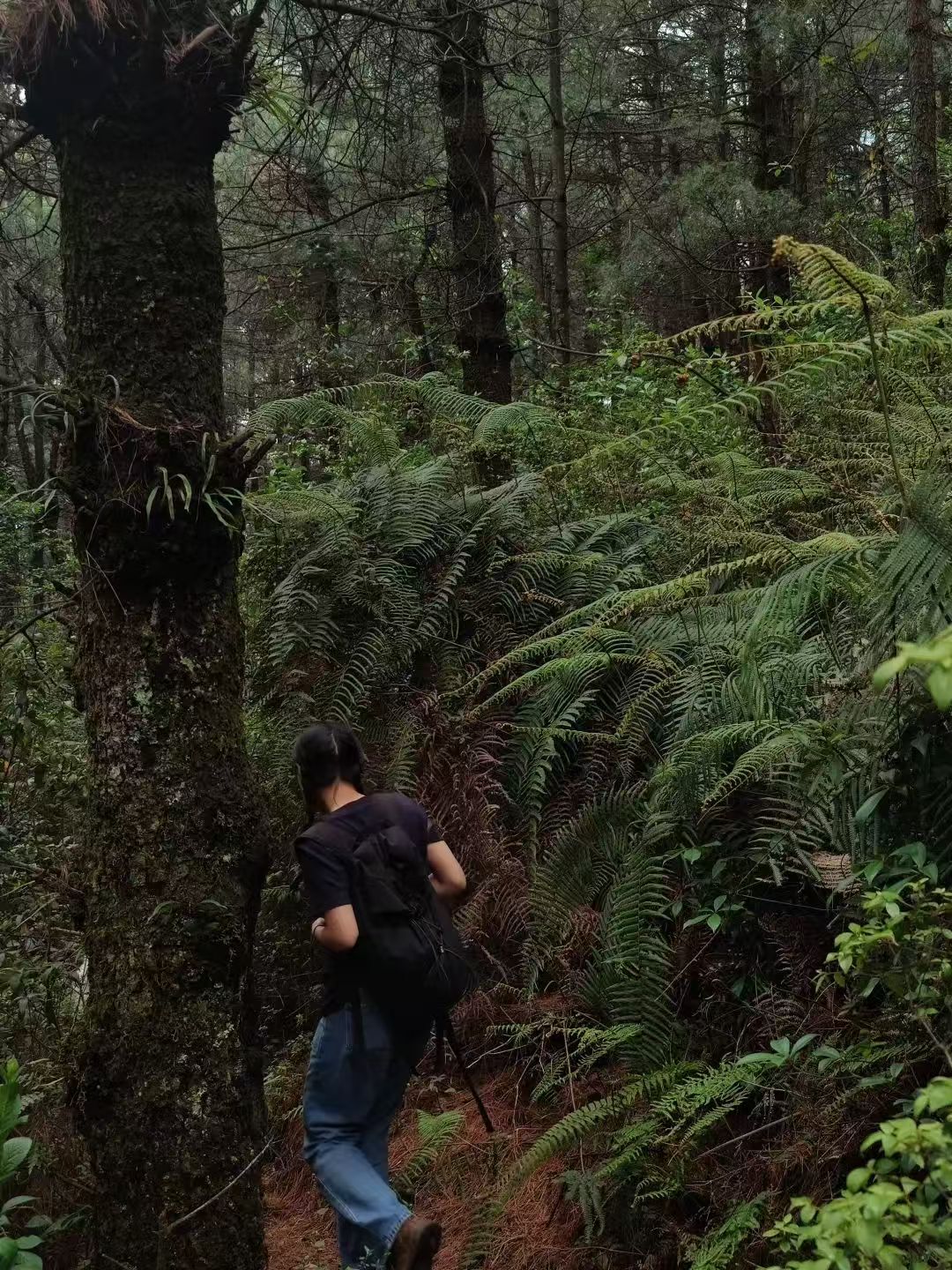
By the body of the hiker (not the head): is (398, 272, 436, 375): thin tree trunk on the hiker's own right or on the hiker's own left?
on the hiker's own right

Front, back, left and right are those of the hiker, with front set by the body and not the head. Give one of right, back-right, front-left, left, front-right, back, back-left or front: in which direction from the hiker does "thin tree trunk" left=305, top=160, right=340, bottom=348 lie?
front-right

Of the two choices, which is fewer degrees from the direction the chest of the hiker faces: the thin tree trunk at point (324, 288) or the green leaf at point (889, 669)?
the thin tree trunk

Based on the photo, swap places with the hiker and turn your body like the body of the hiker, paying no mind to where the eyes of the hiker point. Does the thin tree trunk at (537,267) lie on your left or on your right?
on your right

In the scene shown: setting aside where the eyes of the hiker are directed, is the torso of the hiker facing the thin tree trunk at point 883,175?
no

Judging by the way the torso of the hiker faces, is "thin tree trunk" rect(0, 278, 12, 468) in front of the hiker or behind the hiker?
in front

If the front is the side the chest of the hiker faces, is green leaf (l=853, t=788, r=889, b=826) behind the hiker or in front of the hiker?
behind

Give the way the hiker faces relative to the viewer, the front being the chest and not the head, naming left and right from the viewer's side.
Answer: facing away from the viewer and to the left of the viewer

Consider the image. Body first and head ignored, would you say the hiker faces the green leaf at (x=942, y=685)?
no

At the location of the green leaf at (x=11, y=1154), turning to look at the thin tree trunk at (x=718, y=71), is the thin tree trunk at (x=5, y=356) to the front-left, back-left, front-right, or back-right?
front-left

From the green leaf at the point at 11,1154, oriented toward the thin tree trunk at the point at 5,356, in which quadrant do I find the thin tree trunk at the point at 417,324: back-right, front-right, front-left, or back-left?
front-right
